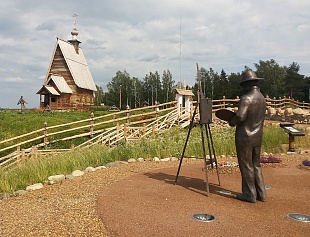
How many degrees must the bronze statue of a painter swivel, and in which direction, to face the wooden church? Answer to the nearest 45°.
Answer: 0° — it already faces it

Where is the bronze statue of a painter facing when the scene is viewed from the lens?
facing away from the viewer and to the left of the viewer

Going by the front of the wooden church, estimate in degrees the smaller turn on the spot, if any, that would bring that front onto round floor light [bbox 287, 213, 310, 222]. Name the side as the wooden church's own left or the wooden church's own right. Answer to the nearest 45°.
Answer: approximately 45° to the wooden church's own left

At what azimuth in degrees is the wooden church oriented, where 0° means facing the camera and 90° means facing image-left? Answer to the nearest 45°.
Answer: approximately 45°

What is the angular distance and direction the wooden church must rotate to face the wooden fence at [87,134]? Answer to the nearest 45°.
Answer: approximately 45° to its left

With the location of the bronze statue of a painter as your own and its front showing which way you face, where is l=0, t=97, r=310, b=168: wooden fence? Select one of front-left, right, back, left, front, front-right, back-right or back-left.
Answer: front

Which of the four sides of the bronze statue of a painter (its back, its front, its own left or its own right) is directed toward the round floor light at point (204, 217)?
left

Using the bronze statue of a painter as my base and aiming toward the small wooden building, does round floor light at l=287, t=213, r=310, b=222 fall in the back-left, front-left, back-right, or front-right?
back-right

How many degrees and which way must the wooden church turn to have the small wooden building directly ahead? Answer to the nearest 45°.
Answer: approximately 90° to its left
